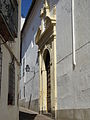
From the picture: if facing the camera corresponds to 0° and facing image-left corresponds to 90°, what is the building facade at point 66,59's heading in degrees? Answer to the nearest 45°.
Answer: approximately 45°

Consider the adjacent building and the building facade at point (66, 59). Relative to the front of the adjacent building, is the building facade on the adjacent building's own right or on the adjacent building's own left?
on the adjacent building's own left

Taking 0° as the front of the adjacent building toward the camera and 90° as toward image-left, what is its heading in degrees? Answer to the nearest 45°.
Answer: approximately 315°
